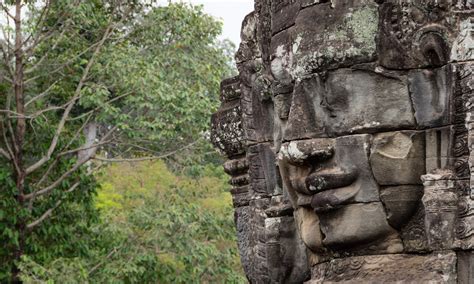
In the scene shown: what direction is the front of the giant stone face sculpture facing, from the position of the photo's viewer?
facing the viewer and to the left of the viewer

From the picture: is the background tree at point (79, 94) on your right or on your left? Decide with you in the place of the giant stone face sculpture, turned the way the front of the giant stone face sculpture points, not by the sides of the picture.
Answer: on your right
